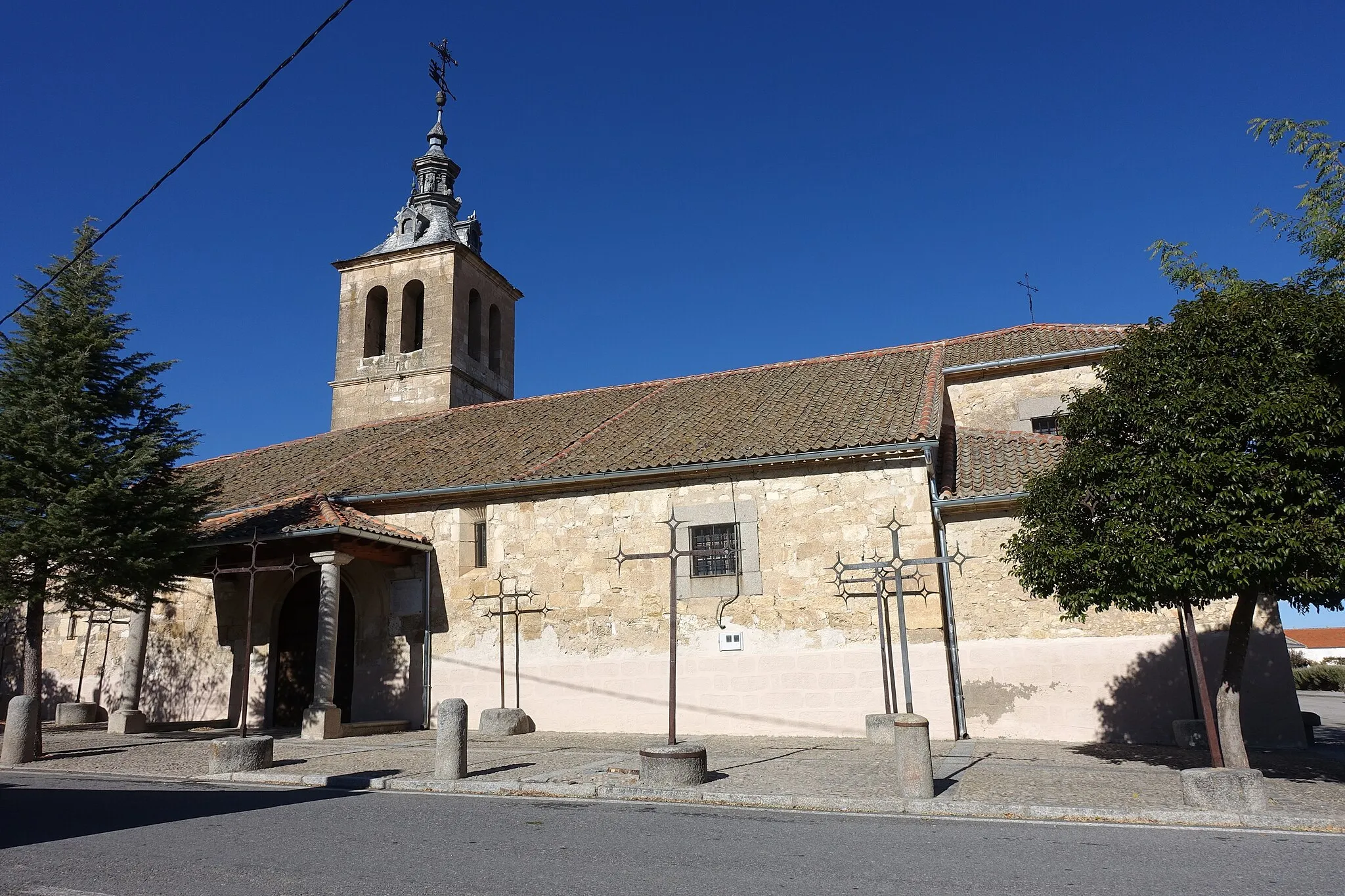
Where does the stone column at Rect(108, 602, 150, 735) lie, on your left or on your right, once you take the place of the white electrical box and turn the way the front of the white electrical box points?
on your right

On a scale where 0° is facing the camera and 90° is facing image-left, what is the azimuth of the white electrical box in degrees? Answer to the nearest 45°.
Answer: approximately 0°

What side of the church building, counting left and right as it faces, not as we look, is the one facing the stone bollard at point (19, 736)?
right

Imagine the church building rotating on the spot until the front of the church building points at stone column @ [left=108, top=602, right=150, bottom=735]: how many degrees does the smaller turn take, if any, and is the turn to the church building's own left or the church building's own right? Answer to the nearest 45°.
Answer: approximately 90° to the church building's own right

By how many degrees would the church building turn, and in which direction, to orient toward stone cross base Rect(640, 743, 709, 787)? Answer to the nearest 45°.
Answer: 0° — it already faces it

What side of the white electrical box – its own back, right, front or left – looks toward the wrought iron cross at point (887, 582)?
left

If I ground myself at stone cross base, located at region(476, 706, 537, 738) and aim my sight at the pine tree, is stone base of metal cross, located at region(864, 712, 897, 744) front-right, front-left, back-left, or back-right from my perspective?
back-left

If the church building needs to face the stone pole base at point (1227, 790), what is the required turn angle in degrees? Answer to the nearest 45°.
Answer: approximately 45° to its left

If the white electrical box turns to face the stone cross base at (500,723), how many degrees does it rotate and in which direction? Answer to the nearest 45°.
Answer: approximately 90° to its right
